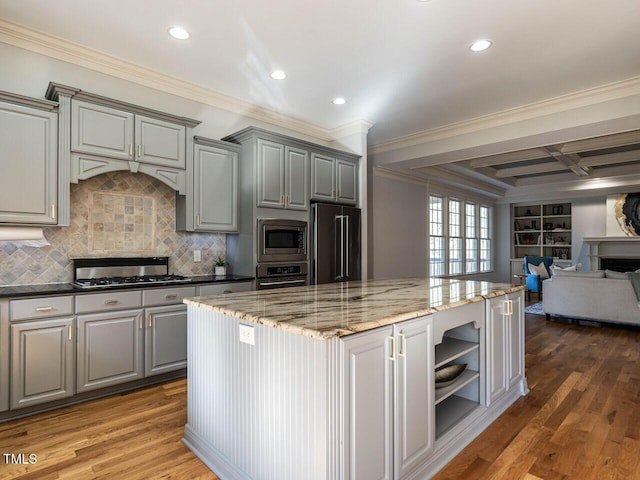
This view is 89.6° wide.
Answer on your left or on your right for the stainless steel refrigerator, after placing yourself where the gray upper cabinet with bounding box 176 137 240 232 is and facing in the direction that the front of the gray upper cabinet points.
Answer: on your left

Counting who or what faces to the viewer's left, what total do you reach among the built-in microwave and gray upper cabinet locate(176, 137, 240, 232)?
0

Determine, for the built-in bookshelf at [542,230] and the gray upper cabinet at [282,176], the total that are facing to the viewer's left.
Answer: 0

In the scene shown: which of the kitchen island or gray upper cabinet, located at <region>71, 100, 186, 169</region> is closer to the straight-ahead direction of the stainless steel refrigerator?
the kitchen island

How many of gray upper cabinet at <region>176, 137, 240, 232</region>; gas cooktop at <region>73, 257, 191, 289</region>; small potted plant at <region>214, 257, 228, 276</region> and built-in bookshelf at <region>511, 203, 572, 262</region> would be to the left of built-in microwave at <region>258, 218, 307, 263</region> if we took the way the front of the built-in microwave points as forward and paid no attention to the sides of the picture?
1

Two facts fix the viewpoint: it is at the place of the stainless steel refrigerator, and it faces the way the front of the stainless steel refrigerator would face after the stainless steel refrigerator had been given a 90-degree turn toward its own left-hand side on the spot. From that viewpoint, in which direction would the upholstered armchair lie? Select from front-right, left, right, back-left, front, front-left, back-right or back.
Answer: front

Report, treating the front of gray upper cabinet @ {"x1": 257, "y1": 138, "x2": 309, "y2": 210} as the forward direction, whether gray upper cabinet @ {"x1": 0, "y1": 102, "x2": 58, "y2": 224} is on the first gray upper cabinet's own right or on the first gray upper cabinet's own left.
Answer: on the first gray upper cabinet's own right

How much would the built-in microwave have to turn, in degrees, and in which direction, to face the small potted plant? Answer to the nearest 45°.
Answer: approximately 135° to its right

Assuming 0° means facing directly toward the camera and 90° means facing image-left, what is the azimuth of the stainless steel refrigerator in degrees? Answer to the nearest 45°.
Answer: approximately 315°
